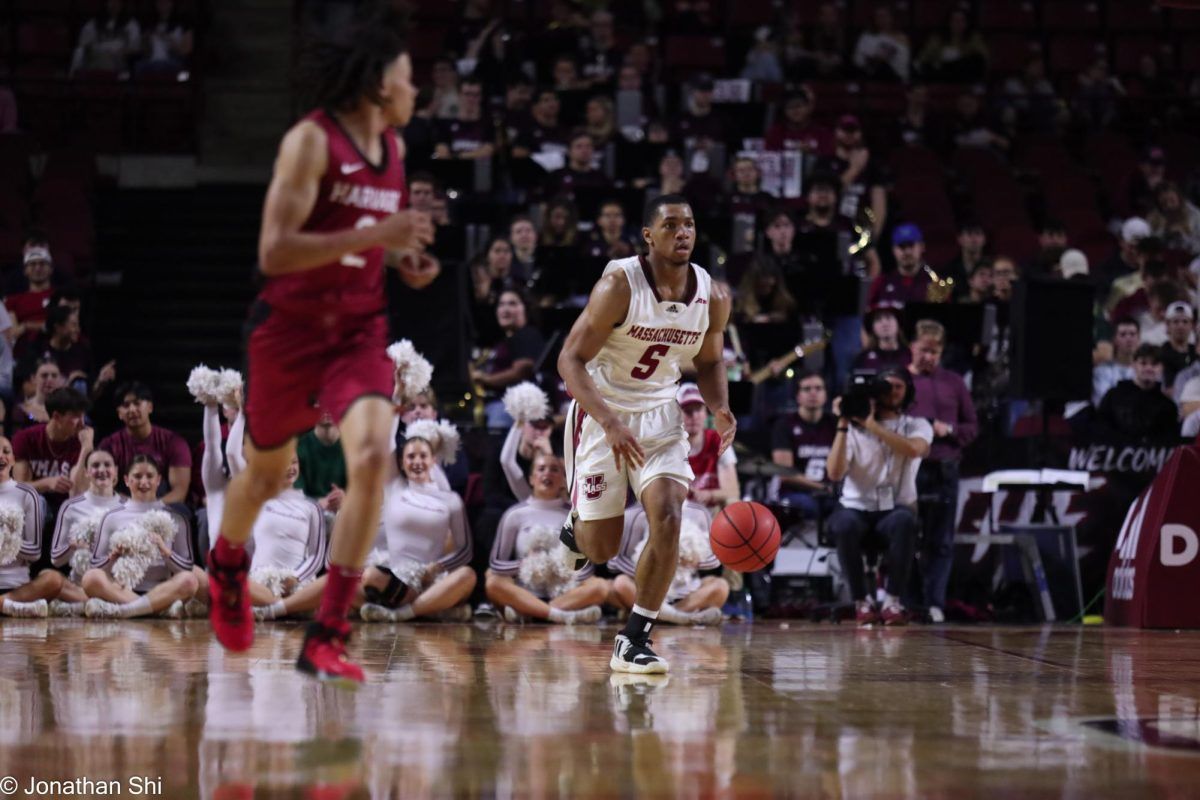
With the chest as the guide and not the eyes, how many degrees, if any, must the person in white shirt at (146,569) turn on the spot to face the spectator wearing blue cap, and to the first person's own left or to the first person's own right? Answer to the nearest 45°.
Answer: approximately 90° to the first person's own left

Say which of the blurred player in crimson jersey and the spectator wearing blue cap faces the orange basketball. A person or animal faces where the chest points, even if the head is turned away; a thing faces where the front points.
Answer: the spectator wearing blue cap

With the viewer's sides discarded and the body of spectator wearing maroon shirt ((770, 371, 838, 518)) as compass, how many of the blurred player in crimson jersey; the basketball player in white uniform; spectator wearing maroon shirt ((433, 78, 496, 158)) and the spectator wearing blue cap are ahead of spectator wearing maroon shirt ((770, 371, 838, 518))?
2

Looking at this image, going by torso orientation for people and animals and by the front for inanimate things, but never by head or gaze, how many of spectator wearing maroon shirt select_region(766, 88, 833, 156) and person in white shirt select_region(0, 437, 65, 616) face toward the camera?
2

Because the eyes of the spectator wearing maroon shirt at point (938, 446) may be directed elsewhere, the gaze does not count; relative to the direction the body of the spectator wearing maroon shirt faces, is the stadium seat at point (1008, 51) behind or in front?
behind

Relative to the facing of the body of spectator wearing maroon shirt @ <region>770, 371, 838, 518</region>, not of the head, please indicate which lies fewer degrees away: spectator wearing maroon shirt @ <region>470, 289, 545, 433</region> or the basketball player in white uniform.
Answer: the basketball player in white uniform

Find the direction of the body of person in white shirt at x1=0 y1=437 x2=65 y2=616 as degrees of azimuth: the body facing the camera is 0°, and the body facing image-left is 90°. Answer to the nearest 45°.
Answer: approximately 0°
